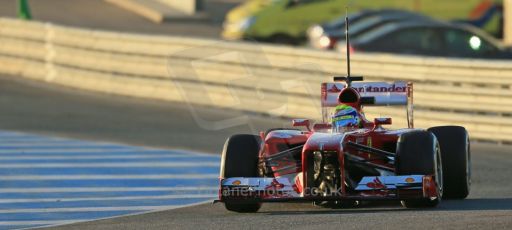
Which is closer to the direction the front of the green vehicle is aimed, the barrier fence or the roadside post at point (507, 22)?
the barrier fence

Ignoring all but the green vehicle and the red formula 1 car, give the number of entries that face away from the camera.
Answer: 0

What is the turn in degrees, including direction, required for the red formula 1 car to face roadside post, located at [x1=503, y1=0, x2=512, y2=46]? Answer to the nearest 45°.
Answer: approximately 180°

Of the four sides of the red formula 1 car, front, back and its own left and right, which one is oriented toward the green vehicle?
back

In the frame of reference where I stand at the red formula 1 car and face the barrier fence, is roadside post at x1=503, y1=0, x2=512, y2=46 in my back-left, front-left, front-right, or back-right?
front-right

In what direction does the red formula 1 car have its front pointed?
toward the camera

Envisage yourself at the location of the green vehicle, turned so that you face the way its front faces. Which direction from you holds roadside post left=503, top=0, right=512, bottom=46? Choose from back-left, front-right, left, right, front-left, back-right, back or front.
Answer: back-left

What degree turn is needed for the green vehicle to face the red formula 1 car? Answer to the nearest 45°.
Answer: approximately 45° to its left
